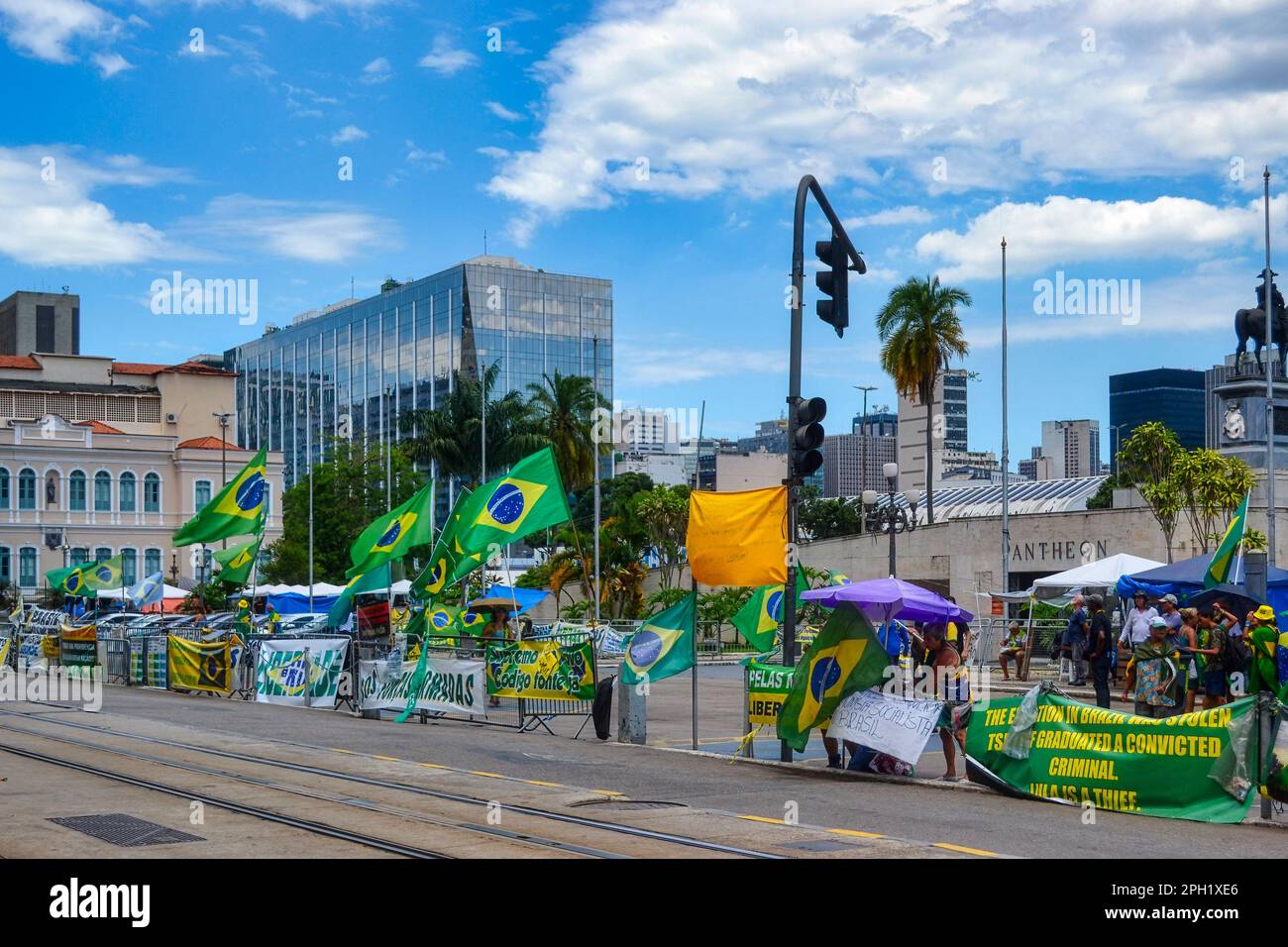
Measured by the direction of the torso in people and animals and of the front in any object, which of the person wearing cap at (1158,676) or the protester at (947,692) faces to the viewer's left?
the protester

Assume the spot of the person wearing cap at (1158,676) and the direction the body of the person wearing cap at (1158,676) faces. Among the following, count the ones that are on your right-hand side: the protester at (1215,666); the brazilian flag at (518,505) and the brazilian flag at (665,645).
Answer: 2

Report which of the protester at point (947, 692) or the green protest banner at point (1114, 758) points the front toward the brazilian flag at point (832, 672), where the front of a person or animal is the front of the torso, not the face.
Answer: the protester

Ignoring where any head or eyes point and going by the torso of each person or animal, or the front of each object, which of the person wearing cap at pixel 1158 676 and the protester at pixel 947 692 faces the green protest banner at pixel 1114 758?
the person wearing cap

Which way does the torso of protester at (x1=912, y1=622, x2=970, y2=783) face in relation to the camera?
to the viewer's left

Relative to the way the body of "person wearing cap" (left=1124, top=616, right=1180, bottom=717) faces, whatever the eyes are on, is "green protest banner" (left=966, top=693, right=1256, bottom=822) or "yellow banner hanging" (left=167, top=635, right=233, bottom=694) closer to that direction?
the green protest banner
